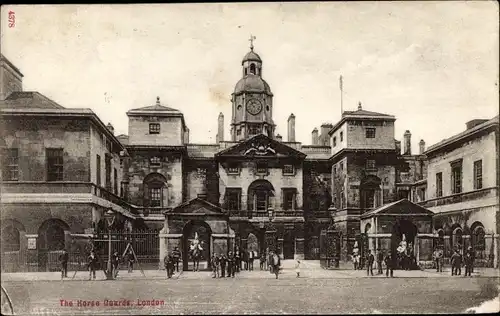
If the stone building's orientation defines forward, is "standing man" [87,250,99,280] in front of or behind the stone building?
in front

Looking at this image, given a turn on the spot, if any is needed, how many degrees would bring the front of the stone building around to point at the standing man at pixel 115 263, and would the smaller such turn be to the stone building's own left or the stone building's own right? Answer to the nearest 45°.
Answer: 0° — it already faces them

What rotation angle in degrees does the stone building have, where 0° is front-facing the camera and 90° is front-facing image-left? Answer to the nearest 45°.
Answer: approximately 0°
